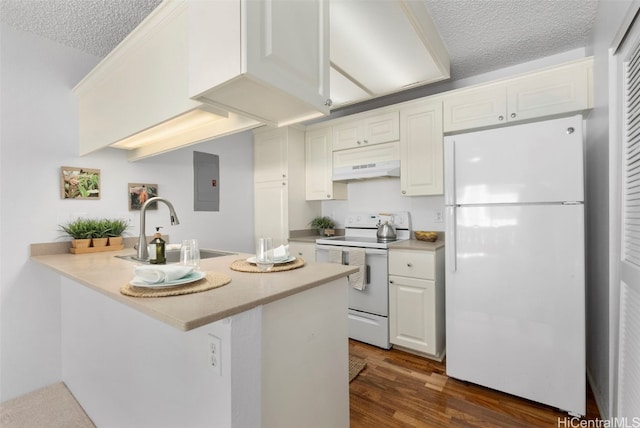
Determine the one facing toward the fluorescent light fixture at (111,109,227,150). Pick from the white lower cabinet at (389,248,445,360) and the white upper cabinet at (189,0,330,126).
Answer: the white lower cabinet

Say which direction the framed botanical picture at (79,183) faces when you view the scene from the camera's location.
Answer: facing the viewer and to the right of the viewer

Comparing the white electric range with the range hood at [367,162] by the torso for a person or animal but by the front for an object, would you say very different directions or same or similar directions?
same or similar directions

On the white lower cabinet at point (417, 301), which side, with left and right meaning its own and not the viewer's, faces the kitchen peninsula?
front

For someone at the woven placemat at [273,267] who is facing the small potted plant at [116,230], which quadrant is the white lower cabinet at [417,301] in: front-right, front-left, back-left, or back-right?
back-right

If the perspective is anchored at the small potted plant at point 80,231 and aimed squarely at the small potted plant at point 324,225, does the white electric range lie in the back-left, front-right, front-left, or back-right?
front-right

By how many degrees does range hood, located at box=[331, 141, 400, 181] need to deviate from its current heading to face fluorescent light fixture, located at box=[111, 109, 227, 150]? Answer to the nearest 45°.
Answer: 0° — it already faces it

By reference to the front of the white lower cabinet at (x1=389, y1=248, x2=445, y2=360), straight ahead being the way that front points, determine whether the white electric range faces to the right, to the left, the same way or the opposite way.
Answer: the same way

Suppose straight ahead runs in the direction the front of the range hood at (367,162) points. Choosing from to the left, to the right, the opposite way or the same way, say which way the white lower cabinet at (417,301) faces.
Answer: the same way

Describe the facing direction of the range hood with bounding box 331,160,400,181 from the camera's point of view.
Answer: facing the viewer and to the left of the viewer

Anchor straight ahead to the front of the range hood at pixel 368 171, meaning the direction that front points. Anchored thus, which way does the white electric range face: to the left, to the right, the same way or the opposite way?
the same way

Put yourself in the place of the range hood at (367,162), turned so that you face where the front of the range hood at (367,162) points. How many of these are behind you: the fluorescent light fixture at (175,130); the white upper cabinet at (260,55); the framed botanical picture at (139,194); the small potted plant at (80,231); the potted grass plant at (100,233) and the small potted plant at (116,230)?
0

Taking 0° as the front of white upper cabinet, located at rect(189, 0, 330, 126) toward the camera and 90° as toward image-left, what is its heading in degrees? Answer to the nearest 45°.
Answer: approximately 315°
